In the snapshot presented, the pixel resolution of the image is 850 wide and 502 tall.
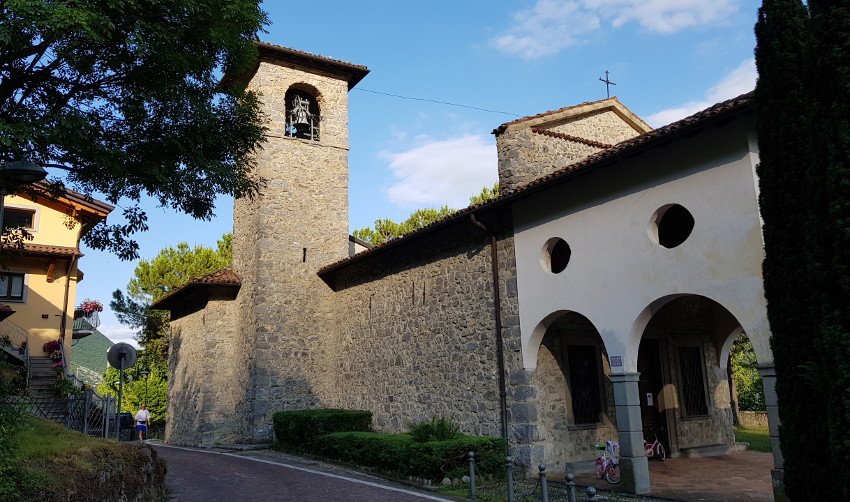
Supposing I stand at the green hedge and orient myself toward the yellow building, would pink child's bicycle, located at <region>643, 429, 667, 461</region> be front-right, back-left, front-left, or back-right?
back-right

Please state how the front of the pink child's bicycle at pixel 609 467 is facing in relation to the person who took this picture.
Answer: facing the viewer and to the right of the viewer

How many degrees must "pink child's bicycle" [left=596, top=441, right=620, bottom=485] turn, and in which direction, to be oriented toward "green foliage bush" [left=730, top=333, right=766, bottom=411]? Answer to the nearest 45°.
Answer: approximately 135° to its left

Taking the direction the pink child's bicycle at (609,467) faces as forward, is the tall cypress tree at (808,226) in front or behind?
in front

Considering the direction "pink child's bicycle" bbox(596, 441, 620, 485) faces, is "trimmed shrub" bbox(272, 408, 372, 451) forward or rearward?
rearward

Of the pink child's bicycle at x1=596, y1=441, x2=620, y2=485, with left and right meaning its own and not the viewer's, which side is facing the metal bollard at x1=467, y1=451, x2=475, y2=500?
right

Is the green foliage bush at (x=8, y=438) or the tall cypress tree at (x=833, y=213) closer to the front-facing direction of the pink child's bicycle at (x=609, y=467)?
the tall cypress tree

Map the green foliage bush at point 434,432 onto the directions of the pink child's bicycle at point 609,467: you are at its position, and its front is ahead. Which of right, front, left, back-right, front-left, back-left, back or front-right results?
back-right

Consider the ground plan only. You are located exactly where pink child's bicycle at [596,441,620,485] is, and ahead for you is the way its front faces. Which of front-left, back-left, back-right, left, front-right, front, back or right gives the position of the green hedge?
back-right

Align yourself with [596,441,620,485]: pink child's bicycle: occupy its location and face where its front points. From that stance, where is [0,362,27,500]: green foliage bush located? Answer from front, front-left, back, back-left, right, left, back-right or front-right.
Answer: right
